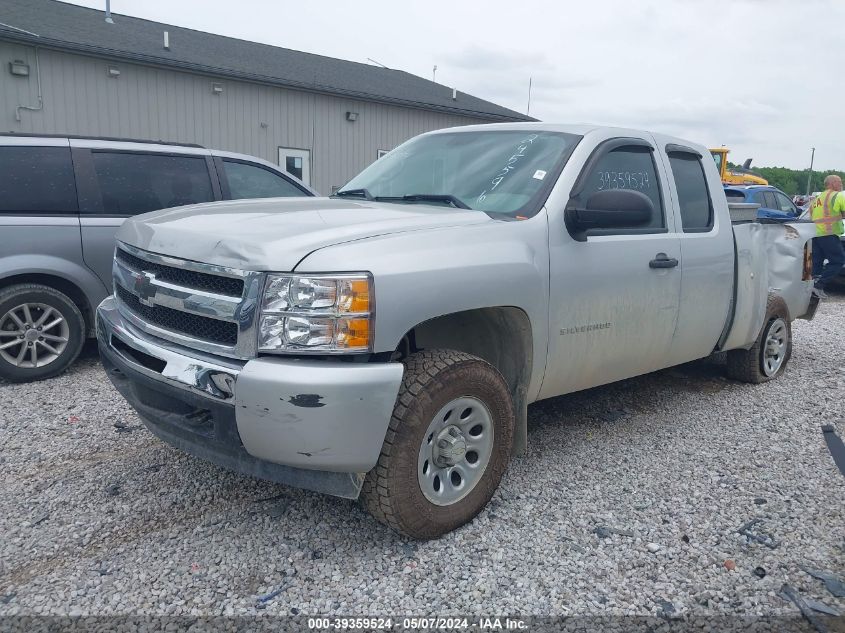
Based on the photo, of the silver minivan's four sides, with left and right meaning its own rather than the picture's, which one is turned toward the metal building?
left

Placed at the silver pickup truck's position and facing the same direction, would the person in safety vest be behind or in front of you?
behind

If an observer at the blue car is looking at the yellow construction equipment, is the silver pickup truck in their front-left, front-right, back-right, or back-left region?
back-left

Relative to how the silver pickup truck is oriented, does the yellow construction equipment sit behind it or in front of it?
behind

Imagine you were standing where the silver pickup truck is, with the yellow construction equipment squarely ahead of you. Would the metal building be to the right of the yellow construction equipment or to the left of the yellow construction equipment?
left

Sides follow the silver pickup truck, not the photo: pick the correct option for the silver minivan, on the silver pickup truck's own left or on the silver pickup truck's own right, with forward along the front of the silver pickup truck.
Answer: on the silver pickup truck's own right

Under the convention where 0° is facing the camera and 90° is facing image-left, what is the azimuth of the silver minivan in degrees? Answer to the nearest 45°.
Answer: approximately 270°

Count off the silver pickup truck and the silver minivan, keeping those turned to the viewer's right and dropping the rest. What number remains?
1

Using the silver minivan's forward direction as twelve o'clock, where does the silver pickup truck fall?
The silver pickup truck is roughly at 2 o'clock from the silver minivan.

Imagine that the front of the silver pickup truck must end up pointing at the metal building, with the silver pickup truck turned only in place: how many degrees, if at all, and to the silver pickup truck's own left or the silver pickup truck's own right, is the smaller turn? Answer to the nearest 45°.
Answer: approximately 90° to the silver pickup truck's own right

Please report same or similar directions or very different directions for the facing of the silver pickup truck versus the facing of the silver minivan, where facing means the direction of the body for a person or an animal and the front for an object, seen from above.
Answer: very different directions

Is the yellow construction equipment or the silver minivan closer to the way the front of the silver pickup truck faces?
the silver minivan
